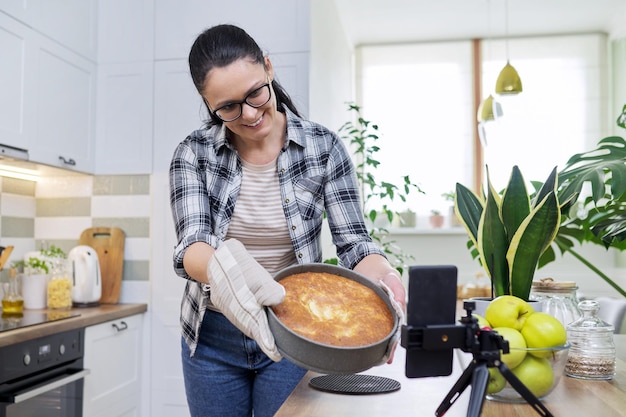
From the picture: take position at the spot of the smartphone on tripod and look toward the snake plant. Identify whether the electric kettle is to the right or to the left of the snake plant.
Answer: left

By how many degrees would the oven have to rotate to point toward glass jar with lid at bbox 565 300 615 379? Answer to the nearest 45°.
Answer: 0° — it already faces it

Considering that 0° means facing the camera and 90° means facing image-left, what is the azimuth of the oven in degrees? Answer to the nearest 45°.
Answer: approximately 315°

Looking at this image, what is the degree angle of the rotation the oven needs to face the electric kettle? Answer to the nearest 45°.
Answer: approximately 135° to its left
